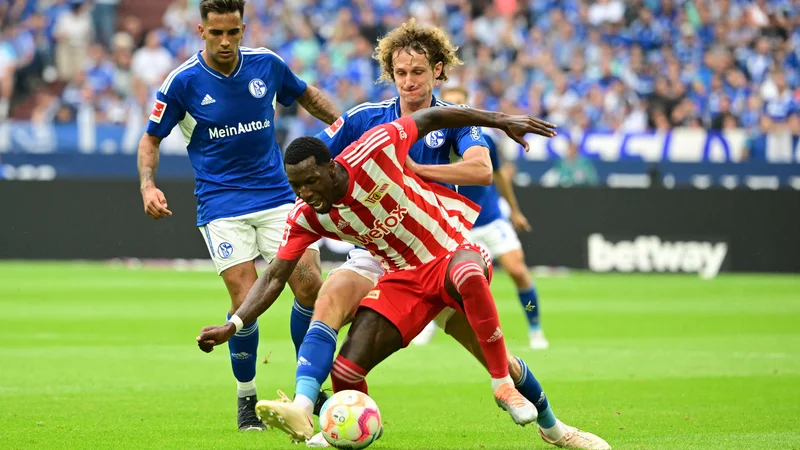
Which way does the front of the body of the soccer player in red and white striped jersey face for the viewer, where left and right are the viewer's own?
facing the viewer and to the left of the viewer

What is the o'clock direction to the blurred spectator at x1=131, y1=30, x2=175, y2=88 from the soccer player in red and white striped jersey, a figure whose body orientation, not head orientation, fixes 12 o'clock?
The blurred spectator is roughly at 4 o'clock from the soccer player in red and white striped jersey.

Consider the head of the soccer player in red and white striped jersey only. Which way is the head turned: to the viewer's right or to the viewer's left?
to the viewer's left

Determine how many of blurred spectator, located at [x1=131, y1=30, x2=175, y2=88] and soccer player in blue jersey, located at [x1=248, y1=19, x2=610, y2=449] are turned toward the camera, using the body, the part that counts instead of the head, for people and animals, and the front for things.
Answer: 2

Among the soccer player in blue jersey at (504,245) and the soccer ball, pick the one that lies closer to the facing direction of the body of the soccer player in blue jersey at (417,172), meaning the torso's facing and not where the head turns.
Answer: the soccer ball

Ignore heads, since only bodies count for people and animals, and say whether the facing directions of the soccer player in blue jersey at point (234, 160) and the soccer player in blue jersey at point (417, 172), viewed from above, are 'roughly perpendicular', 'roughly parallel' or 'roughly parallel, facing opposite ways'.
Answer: roughly parallel

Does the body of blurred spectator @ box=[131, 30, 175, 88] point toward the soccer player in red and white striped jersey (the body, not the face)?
yes

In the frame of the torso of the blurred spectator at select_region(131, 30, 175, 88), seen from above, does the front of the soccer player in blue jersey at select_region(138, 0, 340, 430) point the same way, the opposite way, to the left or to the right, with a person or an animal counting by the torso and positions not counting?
the same way

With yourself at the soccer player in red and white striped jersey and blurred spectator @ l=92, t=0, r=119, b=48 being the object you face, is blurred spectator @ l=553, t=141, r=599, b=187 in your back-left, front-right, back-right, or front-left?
front-right

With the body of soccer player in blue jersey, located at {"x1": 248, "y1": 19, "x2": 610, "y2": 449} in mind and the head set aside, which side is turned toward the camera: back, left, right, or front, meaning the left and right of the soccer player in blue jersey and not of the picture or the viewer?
front

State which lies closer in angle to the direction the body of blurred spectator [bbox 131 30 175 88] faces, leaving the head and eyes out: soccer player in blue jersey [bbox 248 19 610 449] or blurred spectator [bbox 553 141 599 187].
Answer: the soccer player in blue jersey

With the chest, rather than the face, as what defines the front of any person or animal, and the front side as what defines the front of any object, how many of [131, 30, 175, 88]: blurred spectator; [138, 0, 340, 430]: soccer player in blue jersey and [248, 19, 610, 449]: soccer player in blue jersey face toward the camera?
3

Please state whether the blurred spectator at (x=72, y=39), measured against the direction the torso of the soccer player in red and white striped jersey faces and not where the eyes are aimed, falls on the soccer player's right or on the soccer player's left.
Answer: on the soccer player's right

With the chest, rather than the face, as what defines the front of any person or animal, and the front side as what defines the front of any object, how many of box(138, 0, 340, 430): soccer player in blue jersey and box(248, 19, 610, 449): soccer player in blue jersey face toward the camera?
2
